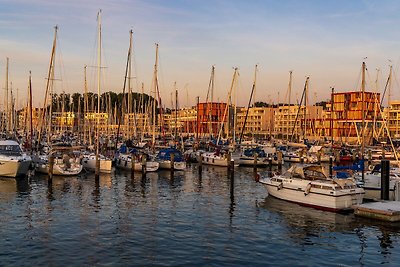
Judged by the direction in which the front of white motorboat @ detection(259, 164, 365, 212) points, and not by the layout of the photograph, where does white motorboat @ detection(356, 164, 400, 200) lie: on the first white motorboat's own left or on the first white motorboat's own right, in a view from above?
on the first white motorboat's own right

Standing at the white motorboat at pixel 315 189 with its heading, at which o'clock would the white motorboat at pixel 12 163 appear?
the white motorboat at pixel 12 163 is roughly at 11 o'clock from the white motorboat at pixel 315 189.

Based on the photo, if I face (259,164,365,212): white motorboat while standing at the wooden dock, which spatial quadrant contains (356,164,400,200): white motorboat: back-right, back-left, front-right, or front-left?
front-right

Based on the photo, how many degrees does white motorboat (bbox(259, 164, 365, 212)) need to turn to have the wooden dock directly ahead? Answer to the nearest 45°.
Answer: approximately 180°

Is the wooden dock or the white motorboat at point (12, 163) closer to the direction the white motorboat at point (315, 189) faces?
the white motorboat

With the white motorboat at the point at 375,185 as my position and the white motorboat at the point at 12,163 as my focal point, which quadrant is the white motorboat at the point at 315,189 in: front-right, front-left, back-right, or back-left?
front-left

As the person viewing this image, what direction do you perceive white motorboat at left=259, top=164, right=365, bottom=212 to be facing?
facing away from the viewer and to the left of the viewer
